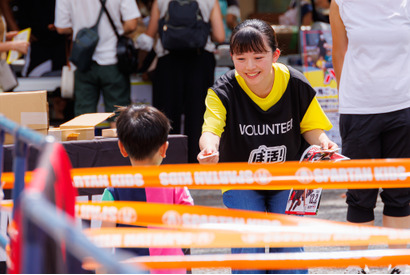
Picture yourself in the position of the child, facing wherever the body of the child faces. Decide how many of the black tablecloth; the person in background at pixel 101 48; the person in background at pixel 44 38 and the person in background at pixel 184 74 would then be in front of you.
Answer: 4

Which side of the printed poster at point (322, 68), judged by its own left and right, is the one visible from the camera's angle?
front

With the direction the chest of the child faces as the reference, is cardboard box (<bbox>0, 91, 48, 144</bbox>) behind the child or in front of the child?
in front

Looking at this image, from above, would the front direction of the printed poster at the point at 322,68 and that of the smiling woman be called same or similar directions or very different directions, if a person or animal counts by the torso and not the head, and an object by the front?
same or similar directions

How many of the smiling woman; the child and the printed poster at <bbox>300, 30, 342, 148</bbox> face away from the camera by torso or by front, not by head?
1

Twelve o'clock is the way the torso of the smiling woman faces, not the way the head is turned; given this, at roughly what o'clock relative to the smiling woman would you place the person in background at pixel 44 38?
The person in background is roughly at 5 o'clock from the smiling woman.

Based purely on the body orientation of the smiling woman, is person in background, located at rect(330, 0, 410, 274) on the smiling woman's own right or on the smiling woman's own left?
on the smiling woman's own left

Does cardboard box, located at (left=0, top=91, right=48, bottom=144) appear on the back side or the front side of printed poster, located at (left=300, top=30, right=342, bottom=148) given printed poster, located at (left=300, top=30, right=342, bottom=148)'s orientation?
on the front side

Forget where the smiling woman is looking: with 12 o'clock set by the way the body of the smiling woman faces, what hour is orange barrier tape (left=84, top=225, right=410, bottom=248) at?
The orange barrier tape is roughly at 12 o'clock from the smiling woman.

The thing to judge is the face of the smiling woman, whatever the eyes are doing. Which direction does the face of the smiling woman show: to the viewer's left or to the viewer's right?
to the viewer's left

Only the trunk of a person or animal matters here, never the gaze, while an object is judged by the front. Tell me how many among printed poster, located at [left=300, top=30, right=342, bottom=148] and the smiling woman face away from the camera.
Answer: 0

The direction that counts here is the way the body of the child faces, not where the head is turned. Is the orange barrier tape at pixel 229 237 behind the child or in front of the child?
behind

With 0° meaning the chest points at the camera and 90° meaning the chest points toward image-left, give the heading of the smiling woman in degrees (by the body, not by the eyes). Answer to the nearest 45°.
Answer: approximately 0°

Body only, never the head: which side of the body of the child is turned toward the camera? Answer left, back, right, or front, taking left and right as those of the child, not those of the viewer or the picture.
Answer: back

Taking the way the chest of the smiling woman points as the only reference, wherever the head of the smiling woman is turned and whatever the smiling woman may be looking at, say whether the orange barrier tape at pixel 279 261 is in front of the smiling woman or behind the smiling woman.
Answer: in front

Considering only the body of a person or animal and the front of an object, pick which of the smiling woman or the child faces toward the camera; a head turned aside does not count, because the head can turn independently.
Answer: the smiling woman
